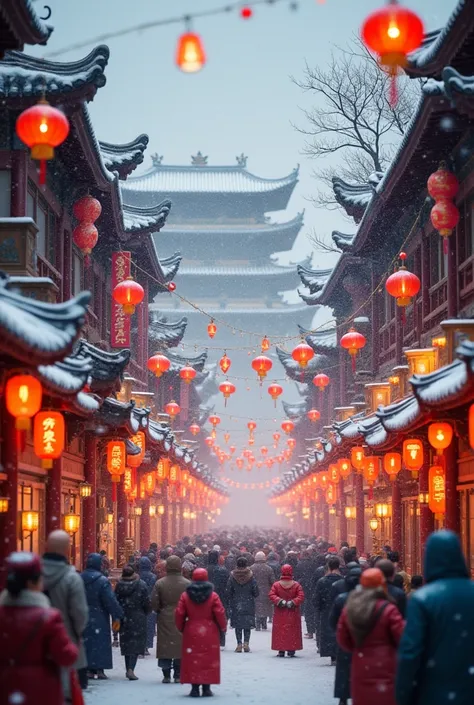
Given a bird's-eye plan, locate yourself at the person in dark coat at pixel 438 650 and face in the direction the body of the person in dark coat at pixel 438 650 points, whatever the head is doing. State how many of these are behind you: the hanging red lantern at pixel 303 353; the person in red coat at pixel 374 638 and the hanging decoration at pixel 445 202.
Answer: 0

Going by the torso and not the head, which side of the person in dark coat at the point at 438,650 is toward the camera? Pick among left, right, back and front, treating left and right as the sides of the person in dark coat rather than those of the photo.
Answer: back

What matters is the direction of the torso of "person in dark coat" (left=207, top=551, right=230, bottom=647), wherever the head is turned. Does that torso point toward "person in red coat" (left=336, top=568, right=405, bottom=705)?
no

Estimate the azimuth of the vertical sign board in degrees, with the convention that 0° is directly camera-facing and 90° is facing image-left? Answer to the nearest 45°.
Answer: approximately 0°

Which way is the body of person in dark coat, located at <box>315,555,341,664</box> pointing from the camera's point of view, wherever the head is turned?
away from the camera

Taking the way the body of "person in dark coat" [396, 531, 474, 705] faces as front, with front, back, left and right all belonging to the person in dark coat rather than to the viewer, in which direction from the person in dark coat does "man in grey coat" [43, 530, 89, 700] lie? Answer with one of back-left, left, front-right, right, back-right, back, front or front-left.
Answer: front-left

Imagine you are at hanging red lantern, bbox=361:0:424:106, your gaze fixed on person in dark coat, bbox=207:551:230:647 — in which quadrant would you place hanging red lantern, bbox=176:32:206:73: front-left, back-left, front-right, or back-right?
front-left

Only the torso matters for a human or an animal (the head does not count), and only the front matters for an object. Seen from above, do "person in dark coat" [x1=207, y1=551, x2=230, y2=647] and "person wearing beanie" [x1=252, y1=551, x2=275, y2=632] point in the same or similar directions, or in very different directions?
same or similar directions

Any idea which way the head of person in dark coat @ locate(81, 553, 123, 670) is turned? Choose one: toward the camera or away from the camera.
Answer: away from the camera

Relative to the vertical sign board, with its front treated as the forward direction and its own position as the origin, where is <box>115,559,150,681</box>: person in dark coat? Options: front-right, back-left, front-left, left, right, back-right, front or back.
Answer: front

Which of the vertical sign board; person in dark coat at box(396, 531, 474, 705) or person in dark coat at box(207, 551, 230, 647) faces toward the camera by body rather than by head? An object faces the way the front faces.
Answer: the vertical sign board

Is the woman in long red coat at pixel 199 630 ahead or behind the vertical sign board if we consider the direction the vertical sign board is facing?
ahead

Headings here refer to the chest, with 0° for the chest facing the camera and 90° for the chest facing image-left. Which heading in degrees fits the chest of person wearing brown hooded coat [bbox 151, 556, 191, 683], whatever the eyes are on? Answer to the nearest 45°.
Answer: approximately 180°

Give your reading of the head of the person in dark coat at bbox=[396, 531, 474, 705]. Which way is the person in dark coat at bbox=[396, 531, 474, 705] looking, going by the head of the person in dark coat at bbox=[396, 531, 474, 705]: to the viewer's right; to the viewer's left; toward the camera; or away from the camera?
away from the camera
